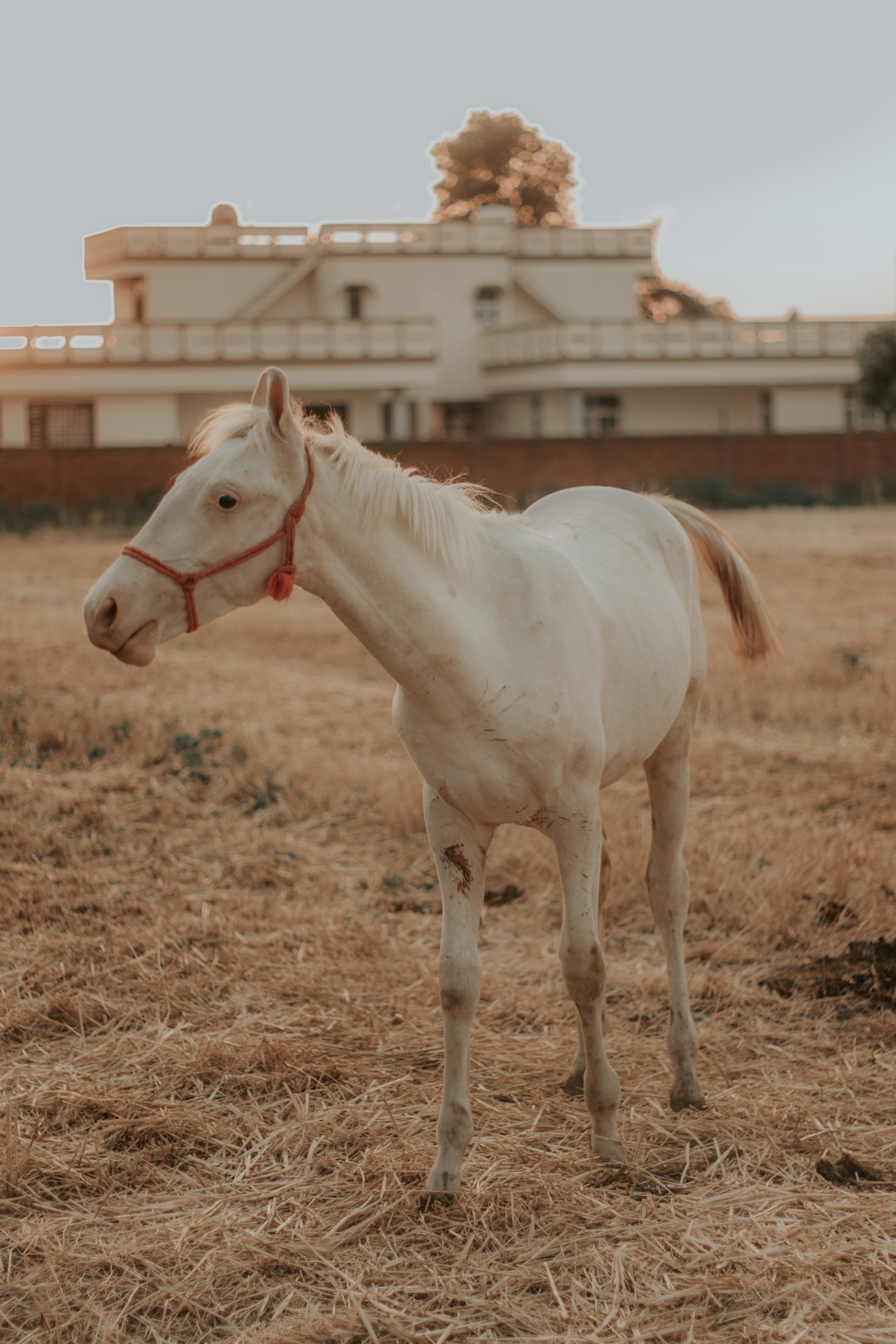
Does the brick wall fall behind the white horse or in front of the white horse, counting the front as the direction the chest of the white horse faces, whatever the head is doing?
behind

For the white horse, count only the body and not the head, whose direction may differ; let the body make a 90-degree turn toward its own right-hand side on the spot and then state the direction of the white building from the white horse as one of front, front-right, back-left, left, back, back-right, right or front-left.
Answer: front-right

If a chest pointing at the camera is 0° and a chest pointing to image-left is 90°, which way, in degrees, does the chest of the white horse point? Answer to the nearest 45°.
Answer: approximately 45°
